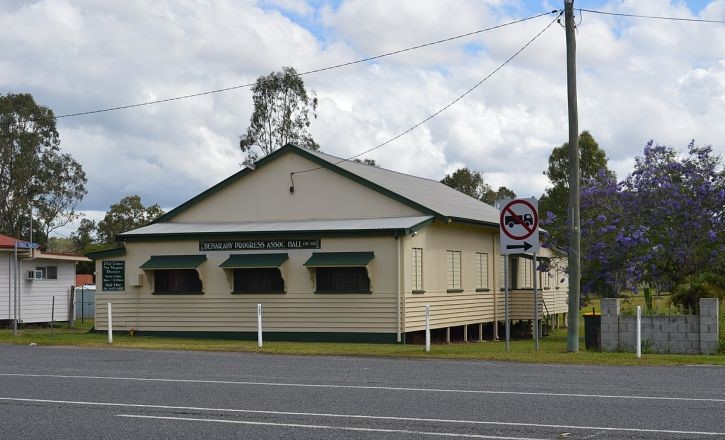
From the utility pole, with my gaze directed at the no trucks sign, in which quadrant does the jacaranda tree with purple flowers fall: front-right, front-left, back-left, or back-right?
back-right

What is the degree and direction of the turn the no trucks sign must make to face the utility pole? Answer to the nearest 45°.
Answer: approximately 135° to its left

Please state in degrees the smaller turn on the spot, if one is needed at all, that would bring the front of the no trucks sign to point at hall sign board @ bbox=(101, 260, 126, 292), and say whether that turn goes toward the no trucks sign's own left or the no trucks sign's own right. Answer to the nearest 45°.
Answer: approximately 135° to the no trucks sign's own right

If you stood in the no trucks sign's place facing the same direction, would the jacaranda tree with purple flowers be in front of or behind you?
behind

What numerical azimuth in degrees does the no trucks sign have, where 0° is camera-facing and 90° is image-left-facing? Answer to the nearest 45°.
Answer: approximately 0°

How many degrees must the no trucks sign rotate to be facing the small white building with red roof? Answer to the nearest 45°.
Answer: approximately 135° to its right

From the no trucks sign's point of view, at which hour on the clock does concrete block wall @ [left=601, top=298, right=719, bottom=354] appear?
The concrete block wall is roughly at 8 o'clock from the no trucks sign.
